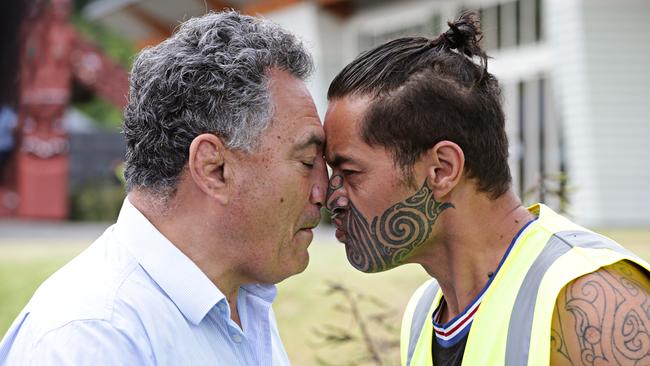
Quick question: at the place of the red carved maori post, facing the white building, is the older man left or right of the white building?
right

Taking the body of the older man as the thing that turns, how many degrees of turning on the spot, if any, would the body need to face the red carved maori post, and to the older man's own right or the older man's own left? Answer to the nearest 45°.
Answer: approximately 90° to the older man's own left

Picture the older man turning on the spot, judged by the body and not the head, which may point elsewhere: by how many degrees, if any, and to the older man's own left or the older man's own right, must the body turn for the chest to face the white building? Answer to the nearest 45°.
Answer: approximately 45° to the older man's own left

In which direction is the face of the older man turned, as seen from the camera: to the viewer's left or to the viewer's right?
to the viewer's right

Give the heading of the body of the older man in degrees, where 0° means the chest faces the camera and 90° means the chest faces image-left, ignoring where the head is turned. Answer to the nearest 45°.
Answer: approximately 270°
